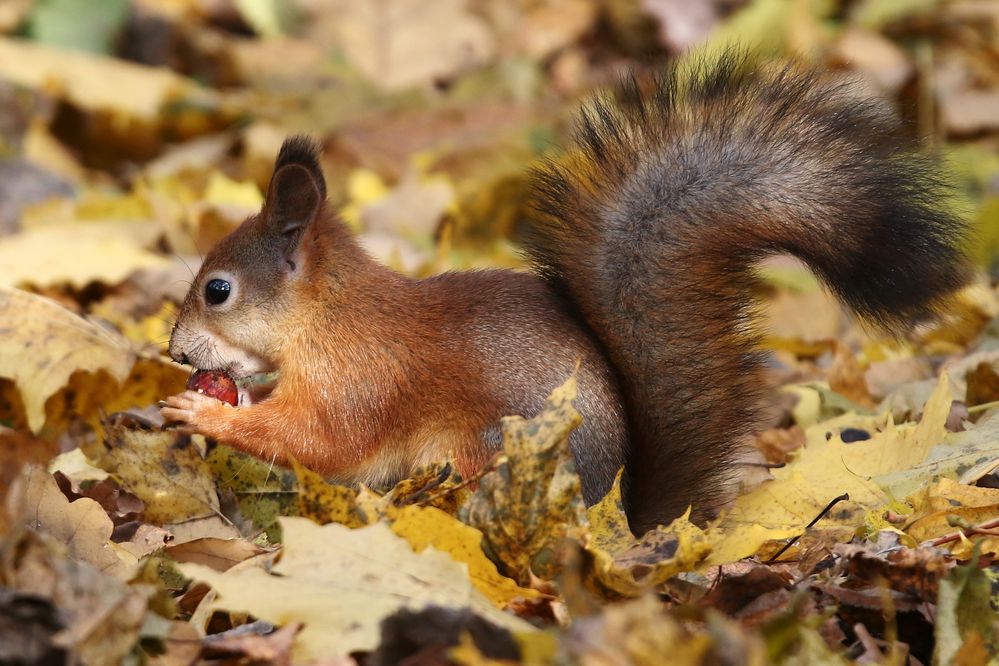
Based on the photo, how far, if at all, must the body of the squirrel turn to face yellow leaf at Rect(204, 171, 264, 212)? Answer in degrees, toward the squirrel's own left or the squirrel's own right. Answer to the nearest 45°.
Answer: approximately 45° to the squirrel's own right

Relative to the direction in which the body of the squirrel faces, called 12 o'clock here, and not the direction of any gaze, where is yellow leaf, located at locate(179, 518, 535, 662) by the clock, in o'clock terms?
The yellow leaf is roughly at 10 o'clock from the squirrel.

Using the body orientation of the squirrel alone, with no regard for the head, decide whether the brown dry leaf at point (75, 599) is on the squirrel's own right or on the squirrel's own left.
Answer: on the squirrel's own left

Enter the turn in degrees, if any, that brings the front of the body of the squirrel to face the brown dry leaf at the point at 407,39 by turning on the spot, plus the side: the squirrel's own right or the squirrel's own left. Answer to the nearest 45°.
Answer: approximately 90° to the squirrel's own right

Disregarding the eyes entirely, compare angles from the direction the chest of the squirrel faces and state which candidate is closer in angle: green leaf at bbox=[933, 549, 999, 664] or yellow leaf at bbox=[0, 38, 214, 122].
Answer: the yellow leaf

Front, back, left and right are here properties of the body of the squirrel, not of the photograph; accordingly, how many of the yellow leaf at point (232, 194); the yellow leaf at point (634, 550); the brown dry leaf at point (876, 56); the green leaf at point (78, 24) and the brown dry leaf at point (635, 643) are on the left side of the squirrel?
2

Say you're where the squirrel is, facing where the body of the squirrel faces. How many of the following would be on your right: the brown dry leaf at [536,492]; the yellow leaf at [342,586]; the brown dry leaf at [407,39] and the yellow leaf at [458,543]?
1

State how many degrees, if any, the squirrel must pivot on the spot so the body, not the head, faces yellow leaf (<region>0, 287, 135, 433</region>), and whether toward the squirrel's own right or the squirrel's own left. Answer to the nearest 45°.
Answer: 0° — it already faces it

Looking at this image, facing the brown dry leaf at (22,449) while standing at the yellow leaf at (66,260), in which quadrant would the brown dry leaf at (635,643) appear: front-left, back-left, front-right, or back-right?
front-left

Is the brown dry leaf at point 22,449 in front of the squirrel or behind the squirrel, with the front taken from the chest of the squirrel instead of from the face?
in front

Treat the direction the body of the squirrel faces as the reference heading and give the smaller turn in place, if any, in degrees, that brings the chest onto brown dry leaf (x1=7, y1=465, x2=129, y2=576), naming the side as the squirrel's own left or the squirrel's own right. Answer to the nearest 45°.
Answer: approximately 45° to the squirrel's own left

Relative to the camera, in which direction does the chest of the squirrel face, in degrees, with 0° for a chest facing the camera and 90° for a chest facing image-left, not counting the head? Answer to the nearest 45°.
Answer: approximately 90°

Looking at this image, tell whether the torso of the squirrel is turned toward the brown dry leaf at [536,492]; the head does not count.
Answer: no

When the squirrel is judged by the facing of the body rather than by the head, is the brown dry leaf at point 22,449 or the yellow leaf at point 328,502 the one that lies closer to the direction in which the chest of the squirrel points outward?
the brown dry leaf

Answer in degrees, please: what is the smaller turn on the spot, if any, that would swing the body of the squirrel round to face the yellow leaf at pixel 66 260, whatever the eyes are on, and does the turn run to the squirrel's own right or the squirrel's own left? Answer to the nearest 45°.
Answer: approximately 45° to the squirrel's own right

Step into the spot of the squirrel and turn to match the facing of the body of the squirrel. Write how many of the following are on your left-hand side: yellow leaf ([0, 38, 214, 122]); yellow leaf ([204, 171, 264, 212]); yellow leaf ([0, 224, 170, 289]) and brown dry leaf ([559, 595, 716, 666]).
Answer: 1

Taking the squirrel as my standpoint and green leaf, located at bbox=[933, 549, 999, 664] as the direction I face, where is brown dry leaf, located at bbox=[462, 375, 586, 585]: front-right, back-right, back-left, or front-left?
front-right

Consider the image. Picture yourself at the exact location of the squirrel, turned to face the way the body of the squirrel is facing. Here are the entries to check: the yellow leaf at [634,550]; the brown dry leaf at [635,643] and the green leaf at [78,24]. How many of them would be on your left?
2

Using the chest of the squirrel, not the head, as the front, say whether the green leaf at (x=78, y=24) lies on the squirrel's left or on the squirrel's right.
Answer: on the squirrel's right
